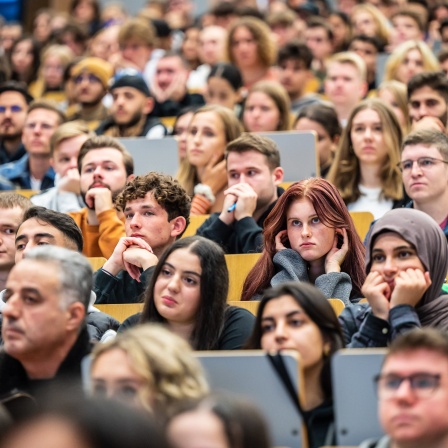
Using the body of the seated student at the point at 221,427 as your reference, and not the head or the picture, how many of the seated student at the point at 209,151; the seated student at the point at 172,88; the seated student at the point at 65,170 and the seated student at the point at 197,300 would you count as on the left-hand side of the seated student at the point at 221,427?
0

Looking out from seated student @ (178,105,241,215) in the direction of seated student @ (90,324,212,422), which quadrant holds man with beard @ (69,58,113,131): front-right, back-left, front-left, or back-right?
back-right

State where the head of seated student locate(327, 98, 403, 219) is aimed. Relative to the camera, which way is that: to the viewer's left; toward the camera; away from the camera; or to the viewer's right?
toward the camera

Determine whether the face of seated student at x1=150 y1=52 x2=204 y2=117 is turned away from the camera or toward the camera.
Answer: toward the camera

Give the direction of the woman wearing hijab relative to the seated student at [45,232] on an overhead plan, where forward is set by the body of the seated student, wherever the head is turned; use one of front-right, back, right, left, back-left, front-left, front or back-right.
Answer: left

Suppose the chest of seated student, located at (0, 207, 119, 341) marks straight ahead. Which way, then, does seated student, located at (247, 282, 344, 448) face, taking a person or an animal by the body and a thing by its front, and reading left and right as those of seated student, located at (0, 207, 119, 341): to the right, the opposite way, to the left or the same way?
the same way

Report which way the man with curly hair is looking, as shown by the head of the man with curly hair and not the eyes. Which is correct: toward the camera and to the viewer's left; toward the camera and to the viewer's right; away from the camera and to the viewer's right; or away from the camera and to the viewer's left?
toward the camera and to the viewer's left

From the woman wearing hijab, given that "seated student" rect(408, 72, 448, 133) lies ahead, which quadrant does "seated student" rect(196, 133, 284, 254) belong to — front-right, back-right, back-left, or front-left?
front-left

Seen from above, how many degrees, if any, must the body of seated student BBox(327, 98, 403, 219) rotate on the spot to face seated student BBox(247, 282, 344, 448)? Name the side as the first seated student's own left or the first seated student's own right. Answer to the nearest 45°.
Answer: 0° — they already face them

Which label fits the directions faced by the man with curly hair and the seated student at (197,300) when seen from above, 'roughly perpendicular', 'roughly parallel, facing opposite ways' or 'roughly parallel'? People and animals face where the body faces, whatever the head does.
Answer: roughly parallel

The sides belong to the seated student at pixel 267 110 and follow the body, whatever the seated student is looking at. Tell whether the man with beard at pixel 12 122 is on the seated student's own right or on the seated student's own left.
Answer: on the seated student's own right

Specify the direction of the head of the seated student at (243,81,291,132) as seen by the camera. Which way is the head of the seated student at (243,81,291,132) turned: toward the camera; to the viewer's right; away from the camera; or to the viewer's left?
toward the camera

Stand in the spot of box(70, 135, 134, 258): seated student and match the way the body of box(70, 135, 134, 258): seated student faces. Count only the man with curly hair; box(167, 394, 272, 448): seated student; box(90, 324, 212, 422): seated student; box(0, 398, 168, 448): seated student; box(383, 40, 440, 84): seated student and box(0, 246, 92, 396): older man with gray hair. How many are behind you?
1

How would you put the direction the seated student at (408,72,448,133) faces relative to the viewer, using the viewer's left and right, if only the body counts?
facing the viewer and to the left of the viewer

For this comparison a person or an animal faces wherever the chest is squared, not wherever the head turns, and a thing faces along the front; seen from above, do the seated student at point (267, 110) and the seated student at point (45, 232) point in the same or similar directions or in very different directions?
same or similar directions

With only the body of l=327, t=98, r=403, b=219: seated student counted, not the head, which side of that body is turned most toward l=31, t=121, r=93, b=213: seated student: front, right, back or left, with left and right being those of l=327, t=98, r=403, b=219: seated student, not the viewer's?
right

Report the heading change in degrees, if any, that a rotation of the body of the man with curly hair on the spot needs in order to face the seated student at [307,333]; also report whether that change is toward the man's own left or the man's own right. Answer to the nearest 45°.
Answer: approximately 45° to the man's own left

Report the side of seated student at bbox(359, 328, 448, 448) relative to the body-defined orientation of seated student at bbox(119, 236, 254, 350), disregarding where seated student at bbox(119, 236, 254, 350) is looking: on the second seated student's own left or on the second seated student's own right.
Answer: on the second seated student's own left

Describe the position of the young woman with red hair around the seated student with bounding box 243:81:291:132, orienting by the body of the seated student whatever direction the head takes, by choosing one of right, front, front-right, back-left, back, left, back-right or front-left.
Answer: front-left
